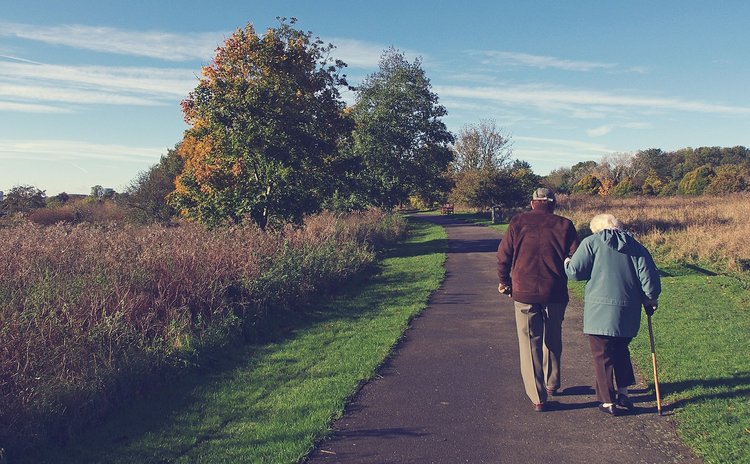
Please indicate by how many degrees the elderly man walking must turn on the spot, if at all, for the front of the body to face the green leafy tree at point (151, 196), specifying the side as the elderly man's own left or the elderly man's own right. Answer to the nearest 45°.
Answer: approximately 45° to the elderly man's own left

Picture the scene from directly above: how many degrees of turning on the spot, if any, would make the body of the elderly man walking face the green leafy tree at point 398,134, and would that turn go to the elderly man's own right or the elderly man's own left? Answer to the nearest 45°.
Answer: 0° — they already face it

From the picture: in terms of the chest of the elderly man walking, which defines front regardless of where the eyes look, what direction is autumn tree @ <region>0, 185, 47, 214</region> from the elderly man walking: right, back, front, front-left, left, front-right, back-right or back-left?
front-left

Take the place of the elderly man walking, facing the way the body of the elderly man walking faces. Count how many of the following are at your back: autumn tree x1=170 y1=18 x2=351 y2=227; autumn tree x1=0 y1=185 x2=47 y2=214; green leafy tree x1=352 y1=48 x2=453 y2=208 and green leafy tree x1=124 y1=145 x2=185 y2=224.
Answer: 0

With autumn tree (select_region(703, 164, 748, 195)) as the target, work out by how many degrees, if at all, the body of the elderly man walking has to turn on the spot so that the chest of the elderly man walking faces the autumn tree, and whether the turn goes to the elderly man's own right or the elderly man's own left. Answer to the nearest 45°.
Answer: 0° — they already face it

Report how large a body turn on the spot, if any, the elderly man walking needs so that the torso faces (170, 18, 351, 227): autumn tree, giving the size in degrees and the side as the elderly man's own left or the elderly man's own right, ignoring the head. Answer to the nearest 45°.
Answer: approximately 45° to the elderly man's own left

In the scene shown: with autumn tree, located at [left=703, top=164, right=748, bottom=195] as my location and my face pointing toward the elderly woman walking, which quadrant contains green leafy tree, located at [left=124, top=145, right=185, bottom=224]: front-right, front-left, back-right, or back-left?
front-right

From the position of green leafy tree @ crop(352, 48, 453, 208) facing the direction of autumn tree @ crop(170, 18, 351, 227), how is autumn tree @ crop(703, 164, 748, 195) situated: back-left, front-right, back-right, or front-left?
back-left

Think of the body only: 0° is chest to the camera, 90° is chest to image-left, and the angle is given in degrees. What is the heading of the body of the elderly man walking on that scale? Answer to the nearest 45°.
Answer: approximately 180°

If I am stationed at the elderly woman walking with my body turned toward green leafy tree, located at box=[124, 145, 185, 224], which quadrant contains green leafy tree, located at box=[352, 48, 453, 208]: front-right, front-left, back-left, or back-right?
front-right

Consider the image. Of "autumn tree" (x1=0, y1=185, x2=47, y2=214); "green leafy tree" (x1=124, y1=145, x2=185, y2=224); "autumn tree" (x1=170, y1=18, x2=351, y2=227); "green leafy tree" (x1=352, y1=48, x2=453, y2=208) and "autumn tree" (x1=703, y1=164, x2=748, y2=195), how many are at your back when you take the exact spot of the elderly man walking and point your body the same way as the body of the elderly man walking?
0
